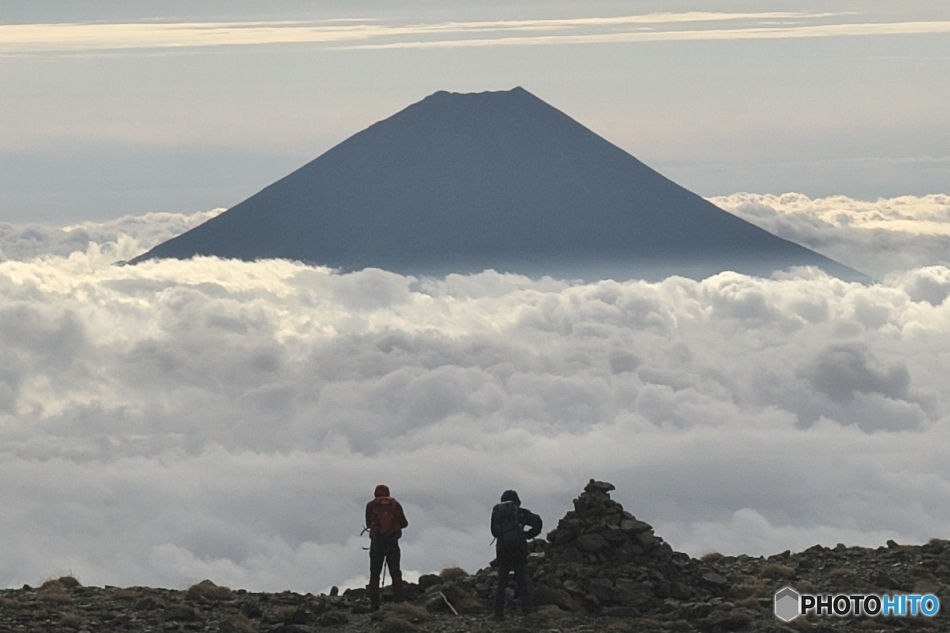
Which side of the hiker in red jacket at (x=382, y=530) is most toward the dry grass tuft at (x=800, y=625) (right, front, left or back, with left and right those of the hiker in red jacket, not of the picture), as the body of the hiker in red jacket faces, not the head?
right

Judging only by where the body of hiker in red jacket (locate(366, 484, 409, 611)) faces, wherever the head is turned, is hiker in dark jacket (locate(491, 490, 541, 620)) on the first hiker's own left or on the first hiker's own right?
on the first hiker's own right

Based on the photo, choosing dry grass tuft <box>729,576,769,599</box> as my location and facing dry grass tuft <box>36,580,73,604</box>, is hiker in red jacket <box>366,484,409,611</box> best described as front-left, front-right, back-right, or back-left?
front-left

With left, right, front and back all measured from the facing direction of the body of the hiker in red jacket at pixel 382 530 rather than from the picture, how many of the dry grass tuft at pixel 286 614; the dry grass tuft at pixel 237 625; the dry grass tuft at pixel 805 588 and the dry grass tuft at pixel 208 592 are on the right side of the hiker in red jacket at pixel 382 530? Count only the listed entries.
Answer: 1

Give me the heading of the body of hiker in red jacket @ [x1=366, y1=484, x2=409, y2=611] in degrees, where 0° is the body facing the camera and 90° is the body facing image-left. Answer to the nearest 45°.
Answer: approximately 180°

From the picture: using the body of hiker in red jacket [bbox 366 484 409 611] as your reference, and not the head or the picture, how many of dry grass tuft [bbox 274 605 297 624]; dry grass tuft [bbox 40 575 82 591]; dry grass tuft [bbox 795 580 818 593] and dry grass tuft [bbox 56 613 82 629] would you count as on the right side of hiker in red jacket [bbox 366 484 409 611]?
1

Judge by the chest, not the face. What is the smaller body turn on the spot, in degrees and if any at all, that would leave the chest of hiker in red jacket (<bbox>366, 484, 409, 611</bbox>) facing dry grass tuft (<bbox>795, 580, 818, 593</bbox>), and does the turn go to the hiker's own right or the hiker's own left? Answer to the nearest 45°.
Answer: approximately 90° to the hiker's own right

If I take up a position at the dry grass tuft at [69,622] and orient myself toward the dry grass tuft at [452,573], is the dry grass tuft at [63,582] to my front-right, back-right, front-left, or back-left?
front-left

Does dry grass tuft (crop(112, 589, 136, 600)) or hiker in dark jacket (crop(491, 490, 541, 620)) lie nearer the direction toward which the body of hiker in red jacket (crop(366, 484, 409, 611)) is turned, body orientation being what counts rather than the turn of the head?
the dry grass tuft

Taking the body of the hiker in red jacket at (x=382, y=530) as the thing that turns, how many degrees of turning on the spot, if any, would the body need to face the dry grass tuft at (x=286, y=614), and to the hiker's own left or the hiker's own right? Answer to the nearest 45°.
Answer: approximately 90° to the hiker's own left

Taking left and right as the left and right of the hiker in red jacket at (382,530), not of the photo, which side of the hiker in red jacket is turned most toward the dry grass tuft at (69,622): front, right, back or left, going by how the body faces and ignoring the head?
left

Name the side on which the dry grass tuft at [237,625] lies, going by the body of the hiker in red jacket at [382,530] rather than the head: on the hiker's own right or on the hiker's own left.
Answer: on the hiker's own left

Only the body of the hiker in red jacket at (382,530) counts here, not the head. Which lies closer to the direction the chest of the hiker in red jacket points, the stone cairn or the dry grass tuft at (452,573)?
the dry grass tuft
